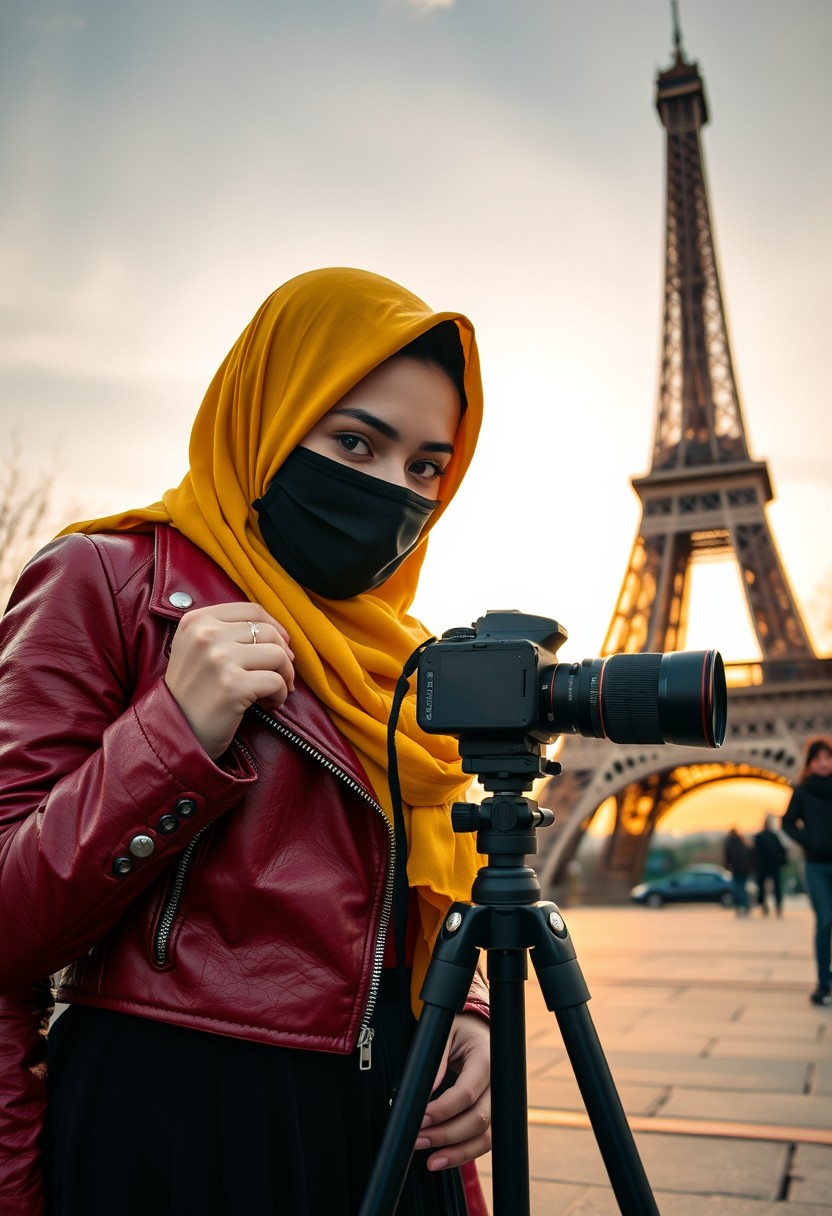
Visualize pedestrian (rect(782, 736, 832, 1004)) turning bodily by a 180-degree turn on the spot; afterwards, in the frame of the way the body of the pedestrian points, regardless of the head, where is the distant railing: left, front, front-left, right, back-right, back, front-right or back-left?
front

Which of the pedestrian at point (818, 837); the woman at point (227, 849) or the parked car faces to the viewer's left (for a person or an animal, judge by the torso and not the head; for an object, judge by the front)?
the parked car

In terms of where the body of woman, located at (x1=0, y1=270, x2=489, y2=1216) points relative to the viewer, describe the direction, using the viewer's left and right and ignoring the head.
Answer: facing the viewer and to the right of the viewer

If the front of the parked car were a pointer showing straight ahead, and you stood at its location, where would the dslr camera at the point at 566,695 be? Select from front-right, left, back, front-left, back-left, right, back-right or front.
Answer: left

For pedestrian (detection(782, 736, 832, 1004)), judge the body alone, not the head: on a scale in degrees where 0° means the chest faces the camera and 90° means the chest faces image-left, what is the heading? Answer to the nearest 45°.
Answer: approximately 0°

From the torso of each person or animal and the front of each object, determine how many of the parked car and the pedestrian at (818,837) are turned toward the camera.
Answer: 1

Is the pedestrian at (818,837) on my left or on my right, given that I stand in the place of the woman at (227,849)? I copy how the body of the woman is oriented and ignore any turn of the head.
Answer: on my left

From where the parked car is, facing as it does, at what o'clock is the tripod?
The tripod is roughly at 9 o'clock from the parked car.

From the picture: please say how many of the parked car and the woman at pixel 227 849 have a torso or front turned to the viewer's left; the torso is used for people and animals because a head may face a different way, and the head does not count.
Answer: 1

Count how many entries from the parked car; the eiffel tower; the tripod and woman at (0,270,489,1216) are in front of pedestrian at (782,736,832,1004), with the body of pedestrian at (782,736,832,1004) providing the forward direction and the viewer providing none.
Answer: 2

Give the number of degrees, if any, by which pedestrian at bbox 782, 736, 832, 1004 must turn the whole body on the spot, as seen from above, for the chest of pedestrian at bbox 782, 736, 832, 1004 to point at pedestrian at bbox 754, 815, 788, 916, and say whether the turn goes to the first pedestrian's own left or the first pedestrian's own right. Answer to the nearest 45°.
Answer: approximately 180°

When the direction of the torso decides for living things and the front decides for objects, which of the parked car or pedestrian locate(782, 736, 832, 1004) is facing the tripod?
the pedestrian

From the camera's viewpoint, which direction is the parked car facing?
to the viewer's left

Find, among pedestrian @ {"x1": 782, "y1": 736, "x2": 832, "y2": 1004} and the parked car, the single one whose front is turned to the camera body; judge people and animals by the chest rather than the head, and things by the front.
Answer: the pedestrian
